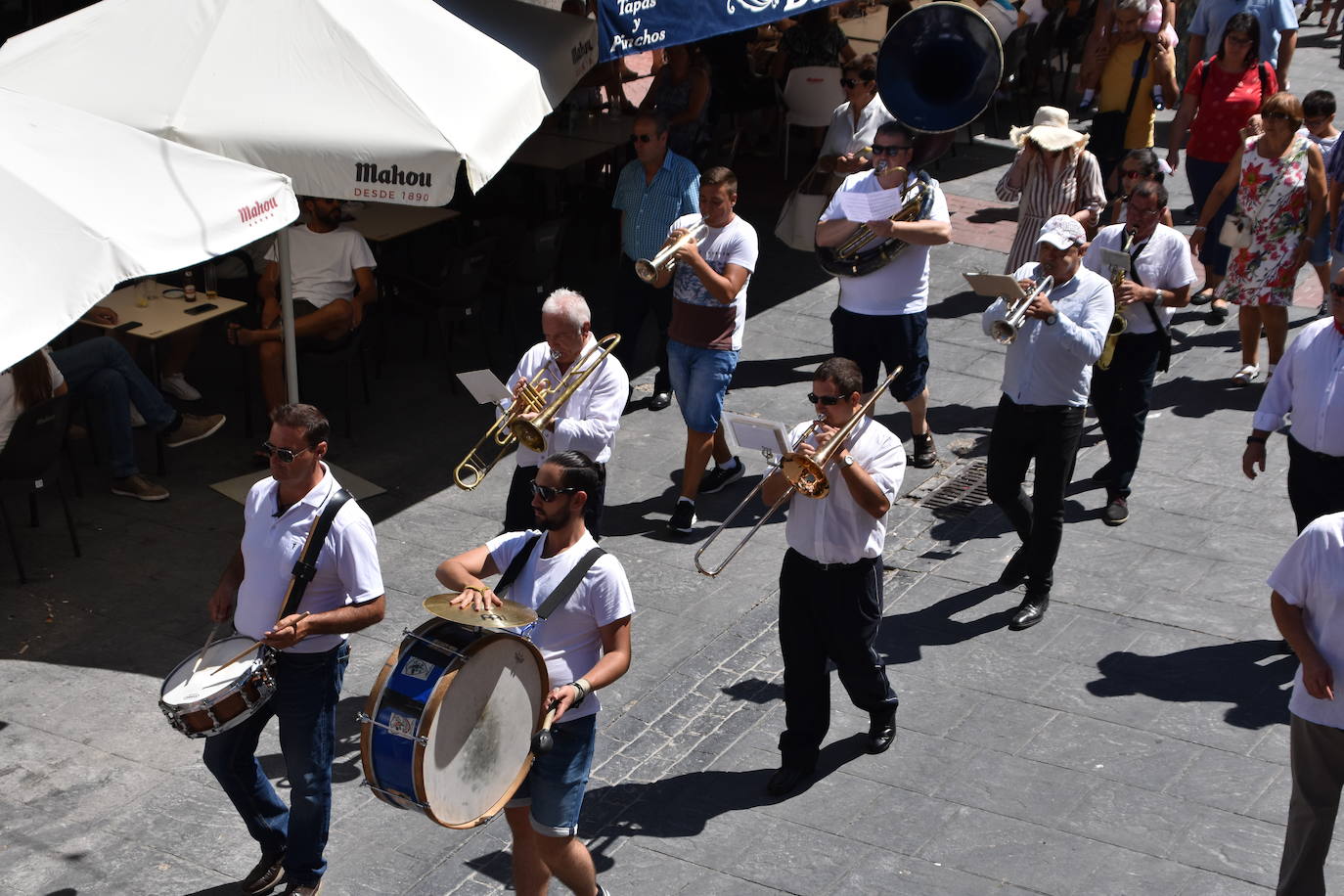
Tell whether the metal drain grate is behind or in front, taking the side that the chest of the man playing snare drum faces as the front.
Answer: behind

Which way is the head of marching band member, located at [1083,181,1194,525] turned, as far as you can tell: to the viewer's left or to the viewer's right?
to the viewer's left

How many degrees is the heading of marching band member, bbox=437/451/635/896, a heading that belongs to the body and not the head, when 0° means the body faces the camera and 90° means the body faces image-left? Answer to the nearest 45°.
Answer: approximately 45°

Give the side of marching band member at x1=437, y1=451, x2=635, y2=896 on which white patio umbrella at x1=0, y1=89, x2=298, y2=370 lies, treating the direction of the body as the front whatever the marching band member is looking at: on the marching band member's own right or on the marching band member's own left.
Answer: on the marching band member's own right

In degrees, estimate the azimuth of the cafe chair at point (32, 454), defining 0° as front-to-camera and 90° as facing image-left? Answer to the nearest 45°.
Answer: approximately 135°

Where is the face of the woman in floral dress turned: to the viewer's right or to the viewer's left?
to the viewer's left

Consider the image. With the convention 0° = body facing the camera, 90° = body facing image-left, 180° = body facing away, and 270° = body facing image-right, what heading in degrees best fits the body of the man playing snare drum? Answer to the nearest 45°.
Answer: approximately 45°

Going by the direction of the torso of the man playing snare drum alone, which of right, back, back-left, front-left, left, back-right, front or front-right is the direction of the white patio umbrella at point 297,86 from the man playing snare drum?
back-right

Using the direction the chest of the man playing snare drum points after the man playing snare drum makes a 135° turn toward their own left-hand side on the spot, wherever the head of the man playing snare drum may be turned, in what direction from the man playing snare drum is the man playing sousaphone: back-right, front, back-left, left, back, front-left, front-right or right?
front-left

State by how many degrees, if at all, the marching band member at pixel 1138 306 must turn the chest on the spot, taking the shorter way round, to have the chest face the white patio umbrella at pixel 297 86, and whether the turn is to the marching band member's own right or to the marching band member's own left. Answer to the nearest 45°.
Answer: approximately 45° to the marching band member's own right

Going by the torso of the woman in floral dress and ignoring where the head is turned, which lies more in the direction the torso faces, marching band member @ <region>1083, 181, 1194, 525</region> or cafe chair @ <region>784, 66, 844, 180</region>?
the marching band member

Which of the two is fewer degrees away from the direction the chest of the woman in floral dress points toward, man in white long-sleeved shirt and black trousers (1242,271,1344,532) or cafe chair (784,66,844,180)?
the man in white long-sleeved shirt and black trousers

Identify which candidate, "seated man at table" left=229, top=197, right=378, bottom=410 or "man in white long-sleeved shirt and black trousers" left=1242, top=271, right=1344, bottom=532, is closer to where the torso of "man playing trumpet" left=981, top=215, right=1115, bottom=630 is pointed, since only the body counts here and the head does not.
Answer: the seated man at table

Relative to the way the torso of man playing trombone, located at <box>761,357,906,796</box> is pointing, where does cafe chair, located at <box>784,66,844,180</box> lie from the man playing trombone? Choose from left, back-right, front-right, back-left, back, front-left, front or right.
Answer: back-right
